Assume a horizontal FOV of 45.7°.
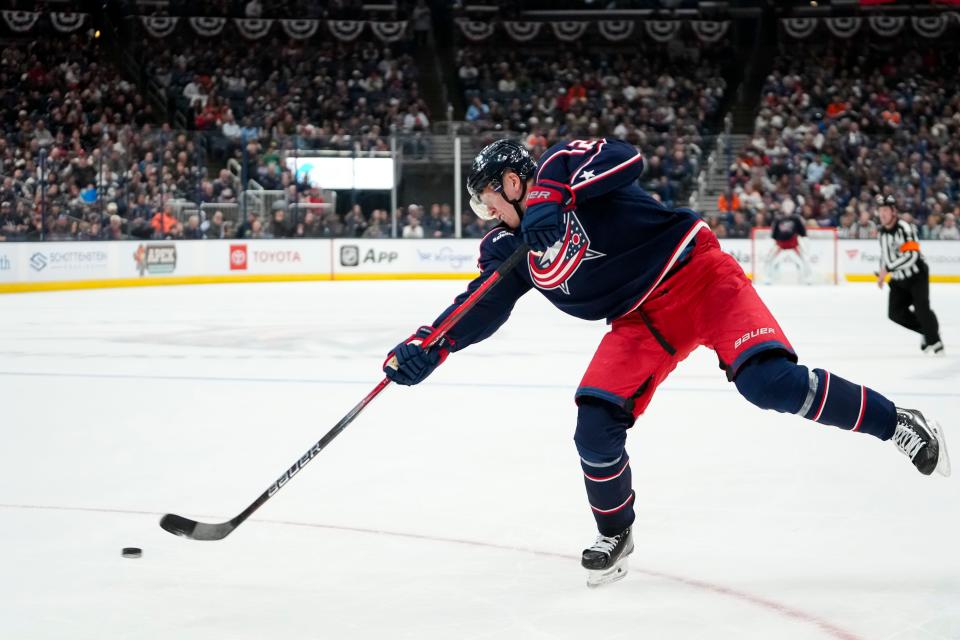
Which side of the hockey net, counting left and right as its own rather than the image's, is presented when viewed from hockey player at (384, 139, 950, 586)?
front

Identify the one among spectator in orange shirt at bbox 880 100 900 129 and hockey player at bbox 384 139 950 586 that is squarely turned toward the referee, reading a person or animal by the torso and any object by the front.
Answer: the spectator in orange shirt

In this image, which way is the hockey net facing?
toward the camera

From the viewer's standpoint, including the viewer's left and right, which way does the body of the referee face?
facing the viewer and to the left of the viewer

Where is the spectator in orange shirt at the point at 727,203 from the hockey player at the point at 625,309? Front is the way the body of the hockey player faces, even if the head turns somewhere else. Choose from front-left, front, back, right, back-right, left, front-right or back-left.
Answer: back-right

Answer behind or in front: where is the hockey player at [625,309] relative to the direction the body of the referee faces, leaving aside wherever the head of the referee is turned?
in front

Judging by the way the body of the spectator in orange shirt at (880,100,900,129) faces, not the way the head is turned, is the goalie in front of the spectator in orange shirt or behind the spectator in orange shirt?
in front

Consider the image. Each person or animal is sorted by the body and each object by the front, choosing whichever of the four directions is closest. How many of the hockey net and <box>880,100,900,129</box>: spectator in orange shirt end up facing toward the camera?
2

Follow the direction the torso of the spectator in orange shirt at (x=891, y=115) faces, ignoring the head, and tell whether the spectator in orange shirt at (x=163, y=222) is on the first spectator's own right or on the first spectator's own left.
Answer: on the first spectator's own right

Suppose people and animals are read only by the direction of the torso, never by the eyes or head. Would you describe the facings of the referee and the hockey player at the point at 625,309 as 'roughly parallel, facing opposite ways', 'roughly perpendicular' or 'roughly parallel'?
roughly parallel

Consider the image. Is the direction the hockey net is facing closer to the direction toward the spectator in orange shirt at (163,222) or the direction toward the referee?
the referee

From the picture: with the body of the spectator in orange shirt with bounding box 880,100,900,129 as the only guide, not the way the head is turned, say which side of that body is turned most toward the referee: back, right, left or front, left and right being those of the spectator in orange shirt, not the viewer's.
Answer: front
